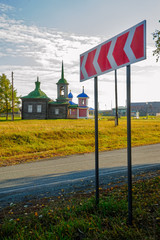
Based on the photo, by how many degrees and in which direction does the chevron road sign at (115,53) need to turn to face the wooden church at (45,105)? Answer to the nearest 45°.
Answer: approximately 135° to its right

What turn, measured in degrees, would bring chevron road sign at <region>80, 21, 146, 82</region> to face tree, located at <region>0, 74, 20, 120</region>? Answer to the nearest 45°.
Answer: approximately 90° to its right

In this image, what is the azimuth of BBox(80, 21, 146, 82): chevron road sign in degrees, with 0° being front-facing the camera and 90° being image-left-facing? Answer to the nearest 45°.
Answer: approximately 45°
